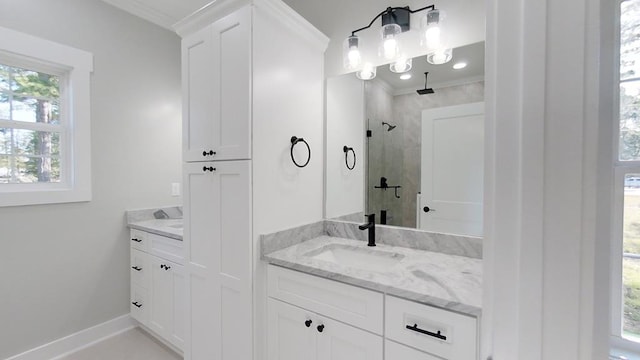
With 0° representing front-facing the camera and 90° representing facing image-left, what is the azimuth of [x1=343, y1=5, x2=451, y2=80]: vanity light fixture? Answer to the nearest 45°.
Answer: approximately 45°

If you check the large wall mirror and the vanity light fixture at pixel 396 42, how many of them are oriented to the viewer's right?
0

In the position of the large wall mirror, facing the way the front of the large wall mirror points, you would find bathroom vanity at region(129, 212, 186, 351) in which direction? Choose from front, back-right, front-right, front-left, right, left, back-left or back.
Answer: front-right

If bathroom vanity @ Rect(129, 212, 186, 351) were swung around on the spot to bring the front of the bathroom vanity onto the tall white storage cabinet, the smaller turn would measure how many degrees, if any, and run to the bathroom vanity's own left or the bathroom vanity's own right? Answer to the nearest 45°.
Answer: approximately 90° to the bathroom vanity's own left

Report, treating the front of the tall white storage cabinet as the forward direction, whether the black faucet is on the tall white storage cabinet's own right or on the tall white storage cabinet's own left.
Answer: on the tall white storage cabinet's own left

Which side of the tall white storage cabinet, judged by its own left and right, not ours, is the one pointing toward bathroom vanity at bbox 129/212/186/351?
right
